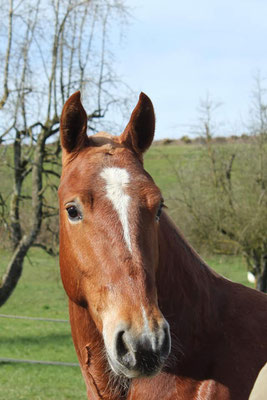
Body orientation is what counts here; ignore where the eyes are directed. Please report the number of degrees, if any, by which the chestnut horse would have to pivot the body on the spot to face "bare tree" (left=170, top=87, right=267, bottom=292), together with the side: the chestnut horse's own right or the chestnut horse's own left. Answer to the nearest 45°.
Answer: approximately 135° to the chestnut horse's own right

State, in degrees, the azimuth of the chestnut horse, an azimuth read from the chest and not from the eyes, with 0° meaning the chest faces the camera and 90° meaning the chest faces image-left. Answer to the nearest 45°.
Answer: approximately 45°

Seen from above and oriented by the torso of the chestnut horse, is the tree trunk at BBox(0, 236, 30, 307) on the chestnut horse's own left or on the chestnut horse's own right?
on the chestnut horse's own right
